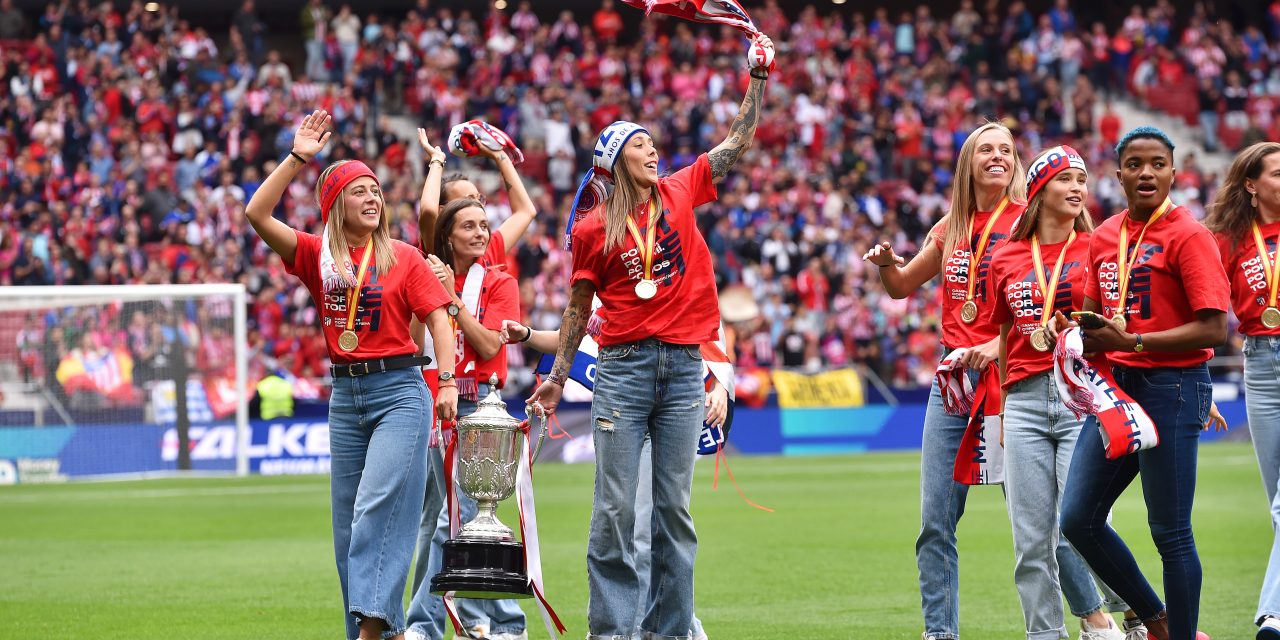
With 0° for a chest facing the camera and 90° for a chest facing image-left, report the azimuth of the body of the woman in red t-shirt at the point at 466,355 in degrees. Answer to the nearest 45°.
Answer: approximately 45°

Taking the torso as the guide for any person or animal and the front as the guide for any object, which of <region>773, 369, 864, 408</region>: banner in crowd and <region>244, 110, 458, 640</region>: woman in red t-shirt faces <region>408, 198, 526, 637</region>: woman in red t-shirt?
the banner in crowd

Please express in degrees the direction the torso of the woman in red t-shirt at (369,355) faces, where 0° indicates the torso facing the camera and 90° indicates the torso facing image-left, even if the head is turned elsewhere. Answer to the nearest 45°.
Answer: approximately 45°

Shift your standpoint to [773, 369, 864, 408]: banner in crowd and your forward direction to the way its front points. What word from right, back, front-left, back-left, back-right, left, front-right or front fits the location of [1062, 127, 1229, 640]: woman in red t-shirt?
front

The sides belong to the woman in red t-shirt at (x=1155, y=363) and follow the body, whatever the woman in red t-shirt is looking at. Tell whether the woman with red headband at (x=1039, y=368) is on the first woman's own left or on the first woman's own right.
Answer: on the first woman's own right

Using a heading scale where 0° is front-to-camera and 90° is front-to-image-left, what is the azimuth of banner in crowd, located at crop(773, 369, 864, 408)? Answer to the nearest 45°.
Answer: approximately 0°

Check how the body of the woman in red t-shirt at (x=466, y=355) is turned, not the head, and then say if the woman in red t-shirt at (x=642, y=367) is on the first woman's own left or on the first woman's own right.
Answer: on the first woman's own left

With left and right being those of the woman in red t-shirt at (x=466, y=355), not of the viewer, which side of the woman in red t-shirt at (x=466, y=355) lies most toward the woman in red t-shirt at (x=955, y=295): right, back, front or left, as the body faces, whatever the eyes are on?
left

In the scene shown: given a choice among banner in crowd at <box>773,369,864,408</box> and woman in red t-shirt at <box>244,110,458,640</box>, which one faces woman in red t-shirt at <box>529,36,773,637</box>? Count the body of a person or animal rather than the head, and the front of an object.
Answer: the banner in crowd

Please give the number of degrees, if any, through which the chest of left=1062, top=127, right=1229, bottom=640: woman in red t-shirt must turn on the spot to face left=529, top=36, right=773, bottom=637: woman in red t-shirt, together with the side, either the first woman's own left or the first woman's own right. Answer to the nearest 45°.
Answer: approximately 45° to the first woman's own right
